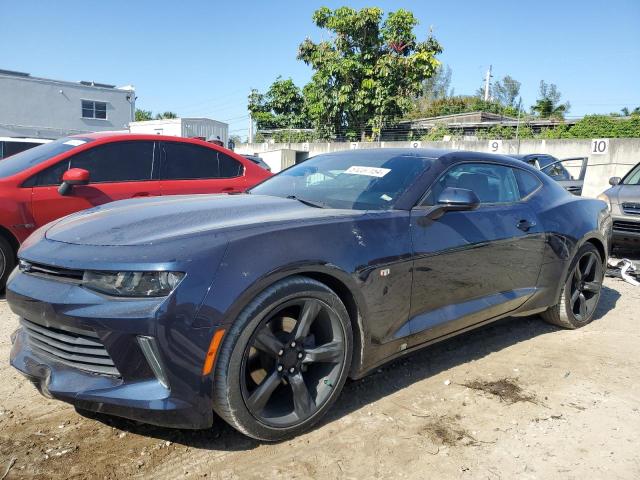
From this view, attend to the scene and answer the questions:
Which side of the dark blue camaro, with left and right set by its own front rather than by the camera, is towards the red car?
right

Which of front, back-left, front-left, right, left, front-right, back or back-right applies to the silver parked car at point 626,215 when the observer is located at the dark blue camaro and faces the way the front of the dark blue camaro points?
back

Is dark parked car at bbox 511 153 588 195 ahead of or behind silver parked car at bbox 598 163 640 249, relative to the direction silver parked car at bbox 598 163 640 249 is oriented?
behind

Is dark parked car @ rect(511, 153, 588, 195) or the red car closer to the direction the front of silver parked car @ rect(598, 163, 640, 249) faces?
the red car

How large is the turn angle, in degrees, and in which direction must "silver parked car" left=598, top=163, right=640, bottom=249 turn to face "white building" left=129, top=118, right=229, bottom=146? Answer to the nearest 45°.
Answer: approximately 135° to its right

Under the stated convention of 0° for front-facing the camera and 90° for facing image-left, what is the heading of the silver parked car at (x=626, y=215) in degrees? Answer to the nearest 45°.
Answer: approximately 0°

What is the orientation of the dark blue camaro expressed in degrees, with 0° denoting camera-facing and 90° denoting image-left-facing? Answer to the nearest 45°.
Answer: approximately 45°

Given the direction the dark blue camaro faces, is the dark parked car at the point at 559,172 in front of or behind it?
behind

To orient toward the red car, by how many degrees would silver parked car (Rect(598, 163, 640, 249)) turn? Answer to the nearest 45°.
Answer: approximately 45° to its right

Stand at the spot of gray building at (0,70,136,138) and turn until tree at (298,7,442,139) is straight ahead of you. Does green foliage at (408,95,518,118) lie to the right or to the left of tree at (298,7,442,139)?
left

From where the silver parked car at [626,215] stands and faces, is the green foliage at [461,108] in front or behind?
behind
